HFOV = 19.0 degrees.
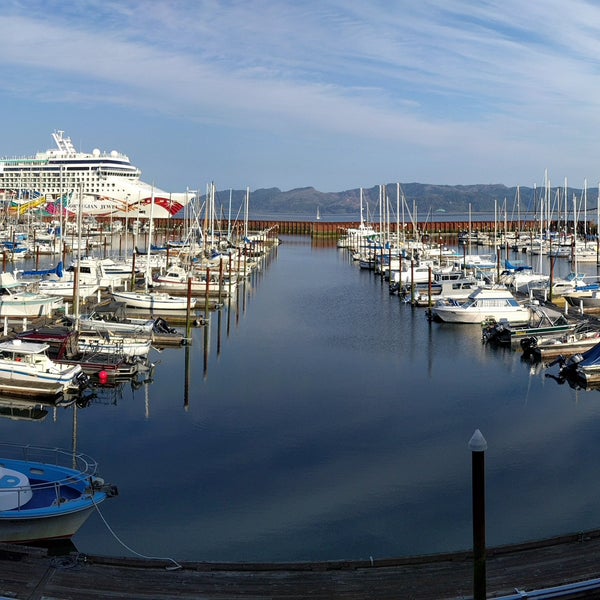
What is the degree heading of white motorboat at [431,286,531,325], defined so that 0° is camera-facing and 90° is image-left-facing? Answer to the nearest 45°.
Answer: approximately 90°

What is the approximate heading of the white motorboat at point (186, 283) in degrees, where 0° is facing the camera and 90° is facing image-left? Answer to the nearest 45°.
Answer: approximately 90°

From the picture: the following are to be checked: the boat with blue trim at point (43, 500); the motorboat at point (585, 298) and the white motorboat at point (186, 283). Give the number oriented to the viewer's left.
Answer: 2
